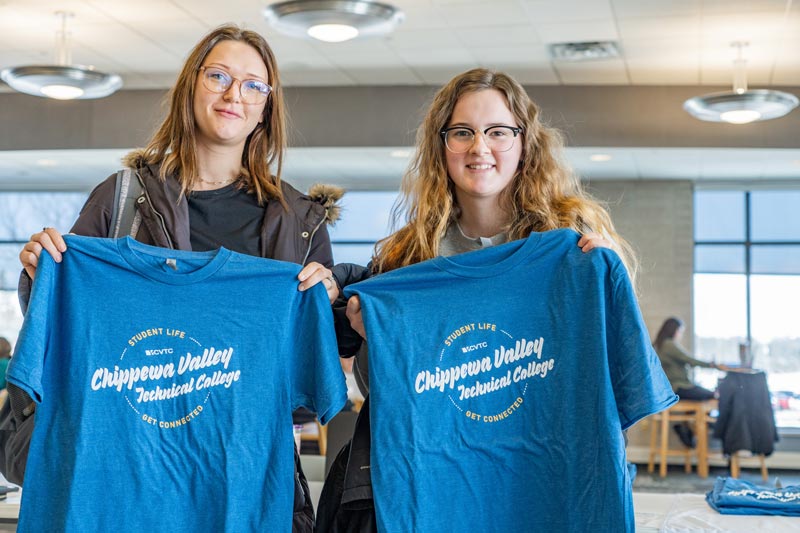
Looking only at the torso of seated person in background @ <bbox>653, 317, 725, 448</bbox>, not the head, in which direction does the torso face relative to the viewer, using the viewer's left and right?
facing to the right of the viewer

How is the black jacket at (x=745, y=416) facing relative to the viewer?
away from the camera

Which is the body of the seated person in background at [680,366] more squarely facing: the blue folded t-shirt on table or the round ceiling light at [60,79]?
the blue folded t-shirt on table

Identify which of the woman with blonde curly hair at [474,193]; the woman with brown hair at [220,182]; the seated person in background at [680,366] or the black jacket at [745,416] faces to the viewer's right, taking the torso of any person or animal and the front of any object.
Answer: the seated person in background

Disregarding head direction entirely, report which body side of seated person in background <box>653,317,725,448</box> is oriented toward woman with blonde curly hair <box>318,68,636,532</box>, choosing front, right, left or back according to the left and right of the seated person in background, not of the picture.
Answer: right

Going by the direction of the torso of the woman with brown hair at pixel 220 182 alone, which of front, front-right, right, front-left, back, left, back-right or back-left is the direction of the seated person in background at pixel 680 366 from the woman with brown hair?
back-left

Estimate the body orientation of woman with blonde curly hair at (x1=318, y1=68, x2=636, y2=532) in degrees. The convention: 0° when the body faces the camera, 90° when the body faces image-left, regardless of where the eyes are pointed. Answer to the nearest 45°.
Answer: approximately 0°

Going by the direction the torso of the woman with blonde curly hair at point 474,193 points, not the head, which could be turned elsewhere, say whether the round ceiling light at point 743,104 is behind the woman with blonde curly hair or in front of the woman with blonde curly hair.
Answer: behind

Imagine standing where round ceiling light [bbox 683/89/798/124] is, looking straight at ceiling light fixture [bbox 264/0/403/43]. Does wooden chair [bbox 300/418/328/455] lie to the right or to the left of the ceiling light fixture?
right
